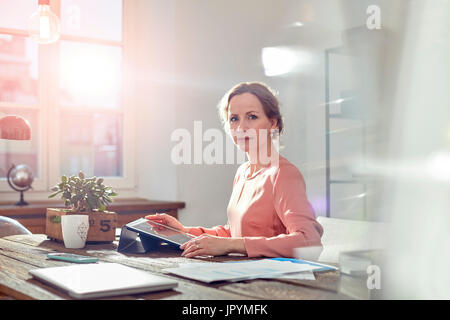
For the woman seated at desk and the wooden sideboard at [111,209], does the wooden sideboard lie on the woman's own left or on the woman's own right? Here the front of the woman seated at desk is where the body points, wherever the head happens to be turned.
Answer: on the woman's own right

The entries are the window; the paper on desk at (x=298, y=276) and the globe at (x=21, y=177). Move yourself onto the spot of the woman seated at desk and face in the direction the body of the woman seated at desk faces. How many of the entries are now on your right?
2

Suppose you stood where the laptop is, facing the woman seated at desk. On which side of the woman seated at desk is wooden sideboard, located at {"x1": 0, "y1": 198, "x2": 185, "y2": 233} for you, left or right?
left

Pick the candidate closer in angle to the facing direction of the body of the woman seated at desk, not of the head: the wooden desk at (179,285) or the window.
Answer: the wooden desk

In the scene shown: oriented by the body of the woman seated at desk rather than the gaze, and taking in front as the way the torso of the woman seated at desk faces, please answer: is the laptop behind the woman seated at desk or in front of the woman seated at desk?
in front

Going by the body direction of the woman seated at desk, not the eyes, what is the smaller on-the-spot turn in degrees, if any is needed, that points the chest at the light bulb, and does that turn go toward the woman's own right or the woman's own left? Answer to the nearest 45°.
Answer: approximately 90° to the woman's own right

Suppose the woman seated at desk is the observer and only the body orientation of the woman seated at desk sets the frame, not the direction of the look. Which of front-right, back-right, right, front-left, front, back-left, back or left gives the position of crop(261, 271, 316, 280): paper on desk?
front-left

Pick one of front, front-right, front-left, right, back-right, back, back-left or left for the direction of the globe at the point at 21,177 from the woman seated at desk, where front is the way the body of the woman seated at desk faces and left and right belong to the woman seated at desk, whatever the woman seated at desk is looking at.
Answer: right

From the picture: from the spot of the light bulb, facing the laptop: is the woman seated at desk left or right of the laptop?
left

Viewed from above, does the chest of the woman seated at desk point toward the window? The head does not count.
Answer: no

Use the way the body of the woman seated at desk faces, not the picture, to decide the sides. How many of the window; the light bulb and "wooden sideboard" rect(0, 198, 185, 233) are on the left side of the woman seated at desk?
0
